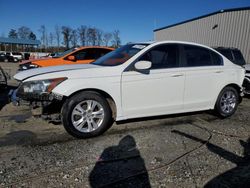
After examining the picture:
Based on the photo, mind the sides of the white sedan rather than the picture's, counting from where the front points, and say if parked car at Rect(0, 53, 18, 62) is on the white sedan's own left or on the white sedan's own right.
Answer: on the white sedan's own right

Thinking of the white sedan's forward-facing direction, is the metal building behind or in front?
behind

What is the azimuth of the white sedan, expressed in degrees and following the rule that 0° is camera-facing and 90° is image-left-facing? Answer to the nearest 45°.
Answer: approximately 45°
